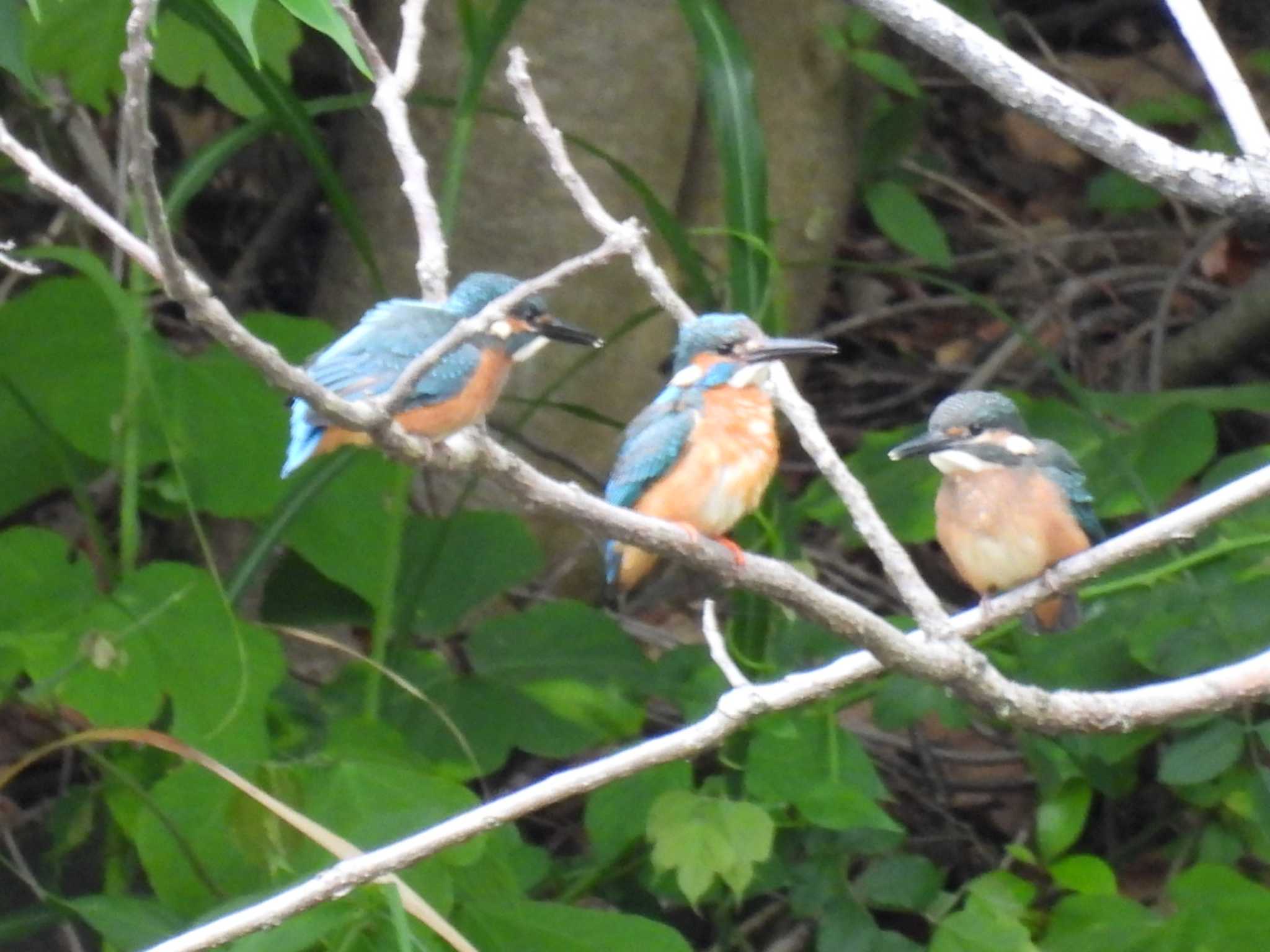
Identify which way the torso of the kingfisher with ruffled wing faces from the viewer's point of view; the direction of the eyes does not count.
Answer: to the viewer's right

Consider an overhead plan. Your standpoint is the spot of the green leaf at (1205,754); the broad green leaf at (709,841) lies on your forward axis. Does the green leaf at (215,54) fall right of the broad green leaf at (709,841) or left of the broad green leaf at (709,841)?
right

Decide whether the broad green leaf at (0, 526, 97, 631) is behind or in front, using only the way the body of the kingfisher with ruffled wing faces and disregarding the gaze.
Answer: behind

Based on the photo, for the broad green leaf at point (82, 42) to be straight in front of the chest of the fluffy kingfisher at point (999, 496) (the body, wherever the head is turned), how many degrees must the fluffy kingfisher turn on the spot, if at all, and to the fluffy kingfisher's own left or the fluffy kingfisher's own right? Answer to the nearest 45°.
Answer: approximately 45° to the fluffy kingfisher's own right

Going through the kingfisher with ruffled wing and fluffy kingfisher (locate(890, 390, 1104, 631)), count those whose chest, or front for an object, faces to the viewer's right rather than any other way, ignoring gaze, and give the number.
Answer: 1

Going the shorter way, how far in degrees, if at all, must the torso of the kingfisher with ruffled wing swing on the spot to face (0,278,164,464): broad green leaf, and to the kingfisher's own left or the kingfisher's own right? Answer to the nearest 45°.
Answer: approximately 135° to the kingfisher's own left

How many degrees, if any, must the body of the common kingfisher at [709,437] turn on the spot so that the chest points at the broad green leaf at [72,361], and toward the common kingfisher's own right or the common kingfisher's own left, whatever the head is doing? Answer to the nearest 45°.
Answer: approximately 135° to the common kingfisher's own right

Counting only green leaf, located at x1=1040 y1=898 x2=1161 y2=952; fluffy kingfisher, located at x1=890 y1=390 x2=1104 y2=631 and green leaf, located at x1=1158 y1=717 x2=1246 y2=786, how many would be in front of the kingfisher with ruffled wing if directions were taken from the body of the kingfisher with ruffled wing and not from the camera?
3

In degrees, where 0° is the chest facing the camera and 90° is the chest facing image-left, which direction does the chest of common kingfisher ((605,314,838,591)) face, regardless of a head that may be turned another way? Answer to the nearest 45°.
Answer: approximately 315°
